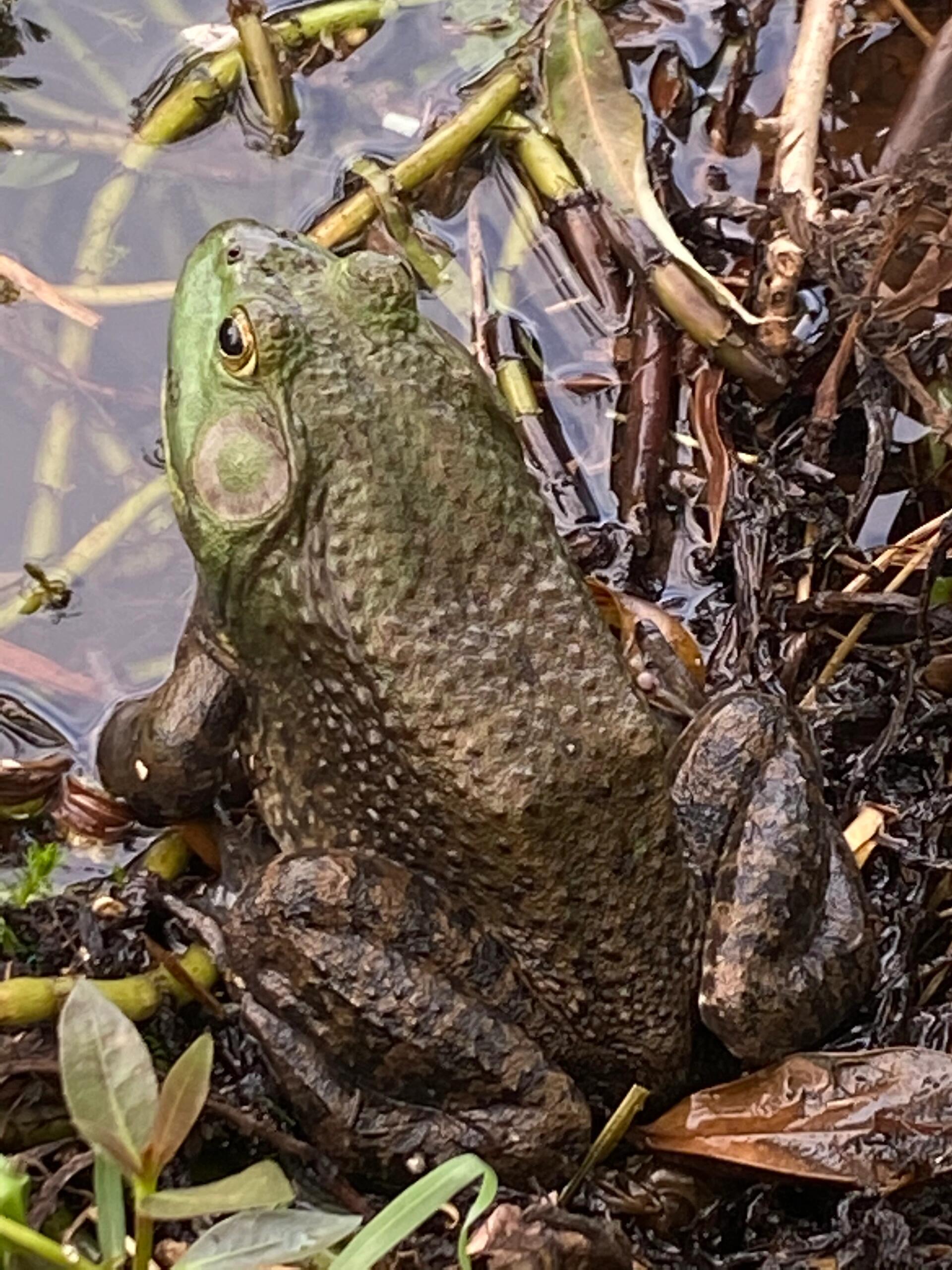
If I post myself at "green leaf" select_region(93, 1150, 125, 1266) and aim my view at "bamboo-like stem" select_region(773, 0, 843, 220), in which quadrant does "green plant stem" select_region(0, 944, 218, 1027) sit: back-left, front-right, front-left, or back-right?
front-left

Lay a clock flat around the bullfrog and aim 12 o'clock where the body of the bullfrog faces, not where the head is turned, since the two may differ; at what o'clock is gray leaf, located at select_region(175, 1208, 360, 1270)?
The gray leaf is roughly at 8 o'clock from the bullfrog.

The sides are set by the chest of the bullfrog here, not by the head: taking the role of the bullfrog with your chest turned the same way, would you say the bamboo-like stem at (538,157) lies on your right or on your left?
on your right

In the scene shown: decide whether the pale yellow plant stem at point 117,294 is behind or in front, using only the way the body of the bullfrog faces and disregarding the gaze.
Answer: in front

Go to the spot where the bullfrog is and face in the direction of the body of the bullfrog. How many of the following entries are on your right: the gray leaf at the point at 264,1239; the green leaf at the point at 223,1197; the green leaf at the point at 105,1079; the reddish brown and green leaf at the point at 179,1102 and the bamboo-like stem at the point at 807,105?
1

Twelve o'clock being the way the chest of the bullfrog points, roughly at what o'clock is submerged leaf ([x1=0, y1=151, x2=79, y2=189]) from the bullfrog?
The submerged leaf is roughly at 1 o'clock from the bullfrog.

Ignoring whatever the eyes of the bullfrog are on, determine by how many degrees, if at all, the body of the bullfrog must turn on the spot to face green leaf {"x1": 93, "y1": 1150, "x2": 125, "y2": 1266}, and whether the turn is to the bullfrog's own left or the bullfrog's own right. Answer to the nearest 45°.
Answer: approximately 90° to the bullfrog's own left

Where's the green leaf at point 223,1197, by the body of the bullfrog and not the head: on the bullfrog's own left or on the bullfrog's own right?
on the bullfrog's own left

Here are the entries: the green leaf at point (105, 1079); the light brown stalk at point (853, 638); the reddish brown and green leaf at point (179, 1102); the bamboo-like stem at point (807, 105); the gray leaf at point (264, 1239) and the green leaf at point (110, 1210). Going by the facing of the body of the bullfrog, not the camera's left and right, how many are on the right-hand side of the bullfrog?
2

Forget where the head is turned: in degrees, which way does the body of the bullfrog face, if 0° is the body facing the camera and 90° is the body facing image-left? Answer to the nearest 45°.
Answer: approximately 135°

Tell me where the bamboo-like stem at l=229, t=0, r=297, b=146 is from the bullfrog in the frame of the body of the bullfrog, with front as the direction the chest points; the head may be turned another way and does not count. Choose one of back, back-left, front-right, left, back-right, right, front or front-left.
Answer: front-right

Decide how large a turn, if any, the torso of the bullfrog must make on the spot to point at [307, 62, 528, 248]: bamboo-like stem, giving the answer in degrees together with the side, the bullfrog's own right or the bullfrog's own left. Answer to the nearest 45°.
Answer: approximately 45° to the bullfrog's own right

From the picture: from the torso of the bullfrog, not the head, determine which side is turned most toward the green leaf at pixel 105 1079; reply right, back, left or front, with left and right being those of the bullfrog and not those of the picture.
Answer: left

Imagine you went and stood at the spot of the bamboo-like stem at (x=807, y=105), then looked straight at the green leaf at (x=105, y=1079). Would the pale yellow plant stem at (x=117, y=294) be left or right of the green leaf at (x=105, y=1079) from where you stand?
right

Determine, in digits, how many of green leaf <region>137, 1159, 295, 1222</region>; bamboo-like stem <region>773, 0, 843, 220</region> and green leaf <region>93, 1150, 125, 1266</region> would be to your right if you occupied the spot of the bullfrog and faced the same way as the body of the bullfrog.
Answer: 1
